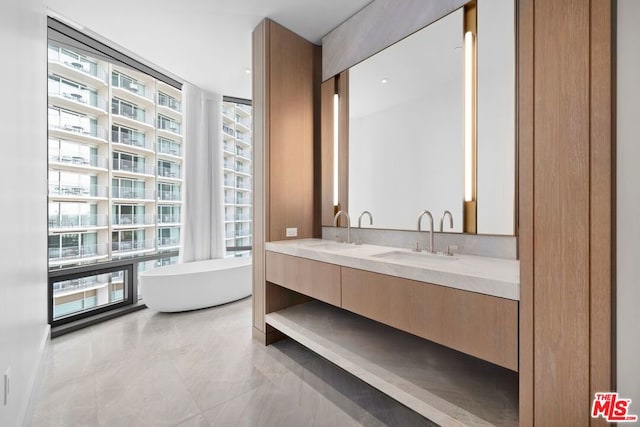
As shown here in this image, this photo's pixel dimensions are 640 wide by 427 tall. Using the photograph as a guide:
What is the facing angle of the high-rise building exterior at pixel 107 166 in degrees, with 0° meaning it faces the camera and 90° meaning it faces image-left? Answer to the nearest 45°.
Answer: approximately 315°

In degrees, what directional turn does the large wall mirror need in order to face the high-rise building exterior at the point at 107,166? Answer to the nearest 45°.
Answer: approximately 45° to its right

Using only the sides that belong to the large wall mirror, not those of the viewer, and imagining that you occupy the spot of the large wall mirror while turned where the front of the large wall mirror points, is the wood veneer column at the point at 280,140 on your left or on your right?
on your right

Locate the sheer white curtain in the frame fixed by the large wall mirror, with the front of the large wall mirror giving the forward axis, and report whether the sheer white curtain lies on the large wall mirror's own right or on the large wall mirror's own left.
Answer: on the large wall mirror's own right

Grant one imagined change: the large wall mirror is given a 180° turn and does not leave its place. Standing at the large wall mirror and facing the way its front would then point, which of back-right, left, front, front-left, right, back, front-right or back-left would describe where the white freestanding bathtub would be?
back-left

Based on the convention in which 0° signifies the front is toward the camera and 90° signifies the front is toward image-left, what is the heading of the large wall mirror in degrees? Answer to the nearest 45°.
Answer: approximately 45°
